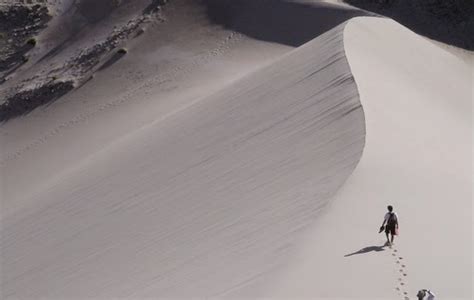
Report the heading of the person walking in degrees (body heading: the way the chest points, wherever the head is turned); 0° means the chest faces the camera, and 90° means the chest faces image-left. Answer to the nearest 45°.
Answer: approximately 180°
